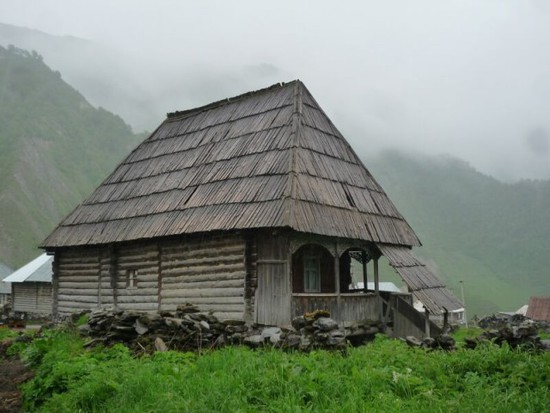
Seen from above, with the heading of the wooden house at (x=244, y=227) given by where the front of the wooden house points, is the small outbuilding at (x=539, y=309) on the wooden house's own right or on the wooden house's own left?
on the wooden house's own left

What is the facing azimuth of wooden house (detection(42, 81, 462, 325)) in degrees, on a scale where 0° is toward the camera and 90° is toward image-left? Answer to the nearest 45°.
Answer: approximately 315°

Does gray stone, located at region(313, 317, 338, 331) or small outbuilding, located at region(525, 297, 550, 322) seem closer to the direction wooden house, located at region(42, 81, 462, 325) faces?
the gray stone

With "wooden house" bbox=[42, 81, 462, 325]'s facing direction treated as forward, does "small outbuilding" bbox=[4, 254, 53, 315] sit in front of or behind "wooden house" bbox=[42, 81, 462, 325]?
behind

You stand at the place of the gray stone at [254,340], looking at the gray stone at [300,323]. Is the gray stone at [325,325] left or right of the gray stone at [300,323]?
right

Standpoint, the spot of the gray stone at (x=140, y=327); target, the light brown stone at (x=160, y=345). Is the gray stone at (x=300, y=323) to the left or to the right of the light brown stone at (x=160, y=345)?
left
